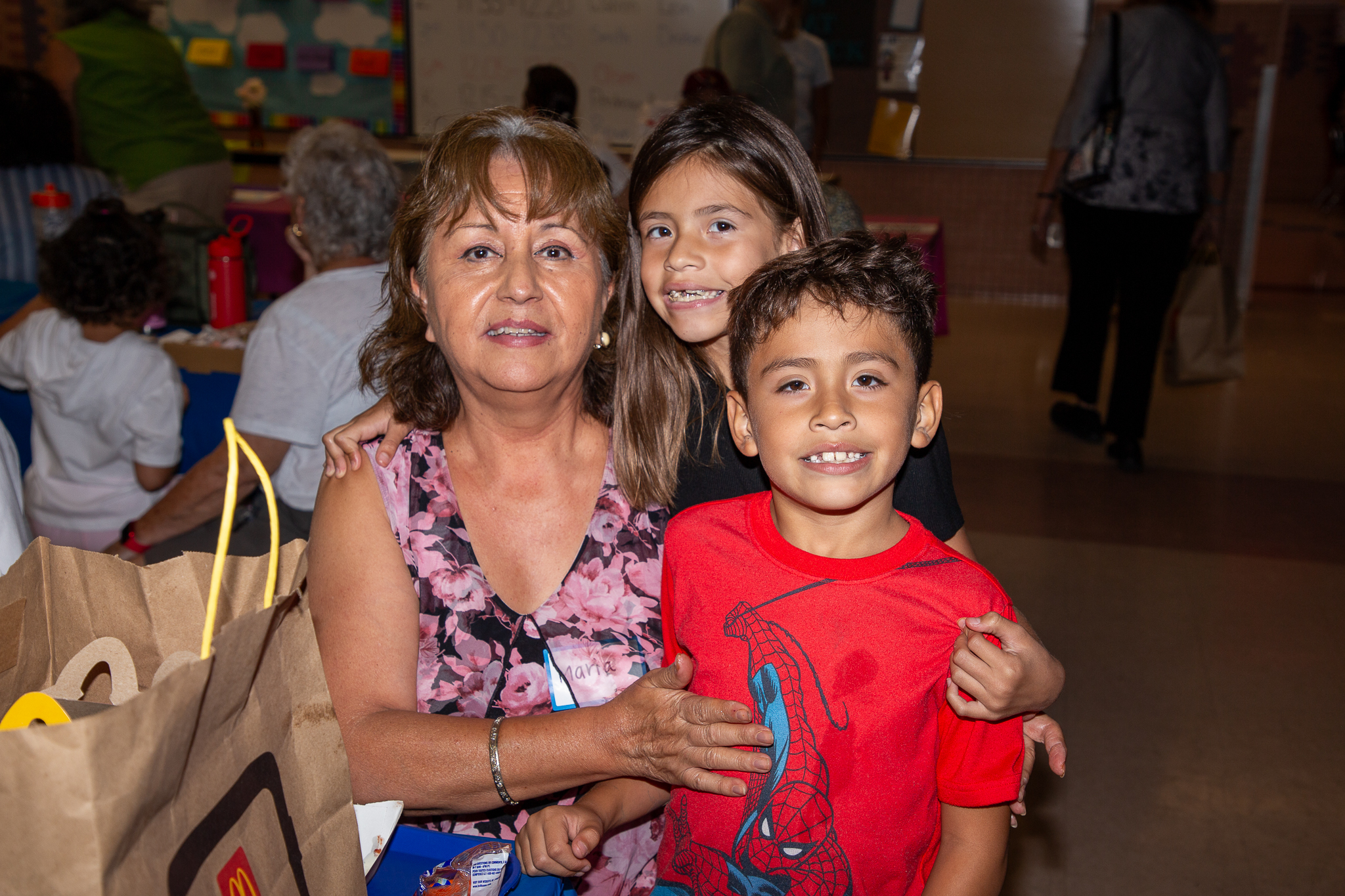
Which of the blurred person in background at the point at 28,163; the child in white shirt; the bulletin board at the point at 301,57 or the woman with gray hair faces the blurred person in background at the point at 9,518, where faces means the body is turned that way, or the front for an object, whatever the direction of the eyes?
the bulletin board

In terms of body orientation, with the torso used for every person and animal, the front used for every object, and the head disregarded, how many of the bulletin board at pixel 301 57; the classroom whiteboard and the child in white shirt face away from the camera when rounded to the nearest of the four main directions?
1

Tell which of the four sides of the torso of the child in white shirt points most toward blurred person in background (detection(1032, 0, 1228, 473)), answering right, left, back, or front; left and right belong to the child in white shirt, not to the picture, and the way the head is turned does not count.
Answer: right

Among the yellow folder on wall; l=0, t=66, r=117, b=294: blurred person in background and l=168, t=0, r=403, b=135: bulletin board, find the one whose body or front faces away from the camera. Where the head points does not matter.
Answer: the blurred person in background

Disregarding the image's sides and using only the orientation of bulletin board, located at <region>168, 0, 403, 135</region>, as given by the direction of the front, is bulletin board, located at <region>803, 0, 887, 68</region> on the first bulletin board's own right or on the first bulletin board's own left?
on the first bulletin board's own left

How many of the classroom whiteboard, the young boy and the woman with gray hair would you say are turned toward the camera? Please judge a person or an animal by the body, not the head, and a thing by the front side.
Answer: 2

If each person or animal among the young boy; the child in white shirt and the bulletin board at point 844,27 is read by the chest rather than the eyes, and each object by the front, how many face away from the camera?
1

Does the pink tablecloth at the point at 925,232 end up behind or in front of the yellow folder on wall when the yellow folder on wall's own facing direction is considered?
in front

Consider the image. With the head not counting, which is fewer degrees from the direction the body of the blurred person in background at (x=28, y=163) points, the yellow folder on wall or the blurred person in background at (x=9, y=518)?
the yellow folder on wall

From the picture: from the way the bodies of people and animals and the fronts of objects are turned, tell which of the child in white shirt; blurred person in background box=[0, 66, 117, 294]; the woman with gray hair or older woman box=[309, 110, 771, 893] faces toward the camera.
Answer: the older woman
